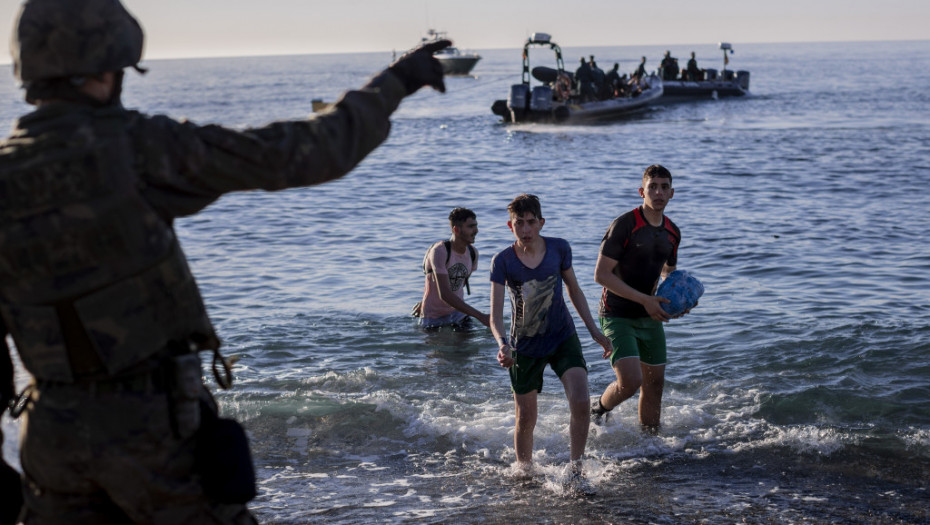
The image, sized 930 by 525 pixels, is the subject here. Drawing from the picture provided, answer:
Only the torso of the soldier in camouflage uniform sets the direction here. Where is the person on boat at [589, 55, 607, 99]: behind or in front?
in front

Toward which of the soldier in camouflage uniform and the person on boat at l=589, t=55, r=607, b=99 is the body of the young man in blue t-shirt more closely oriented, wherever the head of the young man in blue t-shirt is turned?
the soldier in camouflage uniform

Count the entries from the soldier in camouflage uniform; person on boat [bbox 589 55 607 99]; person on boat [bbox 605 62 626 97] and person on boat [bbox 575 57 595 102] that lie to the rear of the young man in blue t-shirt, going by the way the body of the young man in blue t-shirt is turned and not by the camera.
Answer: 3

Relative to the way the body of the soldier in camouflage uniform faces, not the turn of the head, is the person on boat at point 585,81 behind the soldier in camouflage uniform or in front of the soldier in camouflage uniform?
in front

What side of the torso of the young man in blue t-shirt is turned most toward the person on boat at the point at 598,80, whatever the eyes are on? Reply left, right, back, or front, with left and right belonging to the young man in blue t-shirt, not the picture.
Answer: back

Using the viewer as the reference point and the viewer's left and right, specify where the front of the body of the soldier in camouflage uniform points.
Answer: facing away from the viewer and to the right of the viewer

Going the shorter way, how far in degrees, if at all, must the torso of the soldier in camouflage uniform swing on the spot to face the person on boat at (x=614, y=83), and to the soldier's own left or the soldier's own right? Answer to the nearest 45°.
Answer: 0° — they already face them

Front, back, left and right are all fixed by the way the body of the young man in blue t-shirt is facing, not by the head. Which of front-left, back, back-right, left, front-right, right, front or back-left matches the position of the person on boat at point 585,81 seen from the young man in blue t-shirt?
back

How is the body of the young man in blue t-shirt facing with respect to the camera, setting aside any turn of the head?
toward the camera

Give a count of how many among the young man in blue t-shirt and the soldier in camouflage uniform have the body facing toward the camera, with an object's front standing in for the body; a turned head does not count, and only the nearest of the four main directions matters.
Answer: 1
